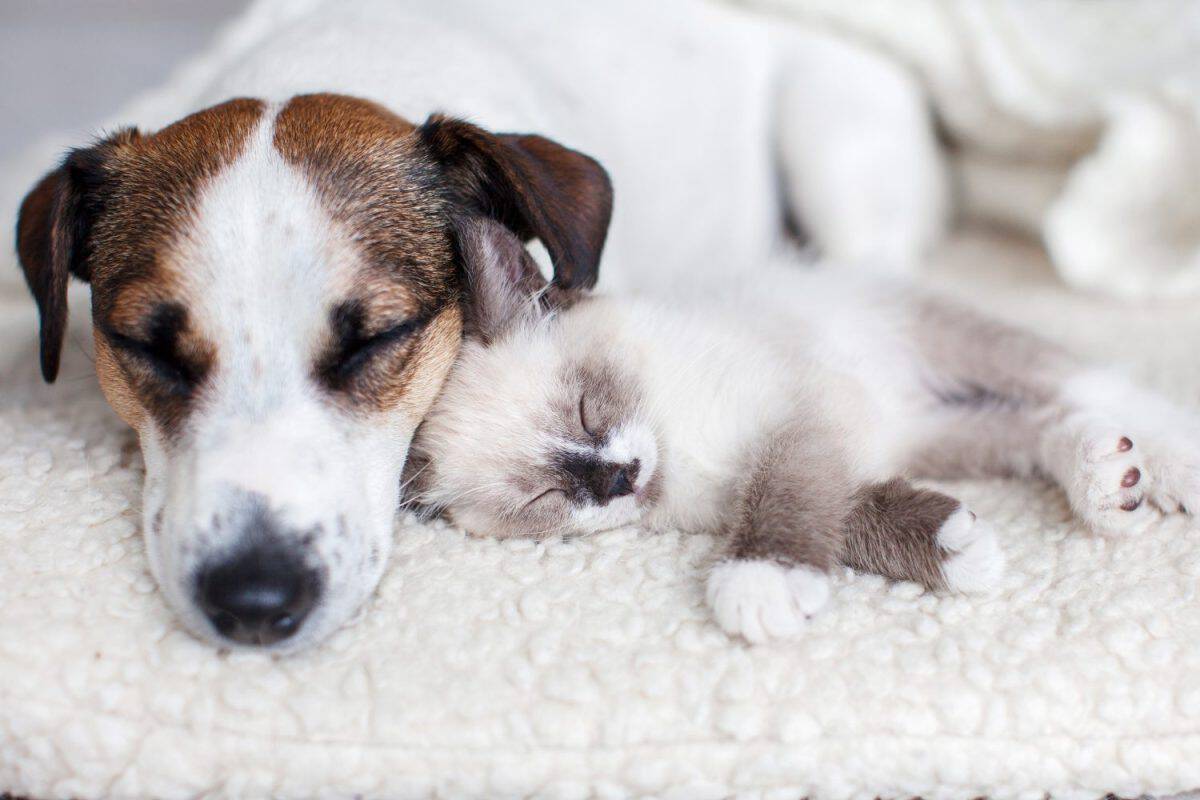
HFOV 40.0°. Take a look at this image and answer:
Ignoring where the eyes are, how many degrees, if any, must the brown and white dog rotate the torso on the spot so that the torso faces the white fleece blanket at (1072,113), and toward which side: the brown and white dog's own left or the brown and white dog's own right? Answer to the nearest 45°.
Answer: approximately 180°

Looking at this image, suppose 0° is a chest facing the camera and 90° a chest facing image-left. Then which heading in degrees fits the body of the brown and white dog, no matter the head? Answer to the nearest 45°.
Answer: approximately 45°
